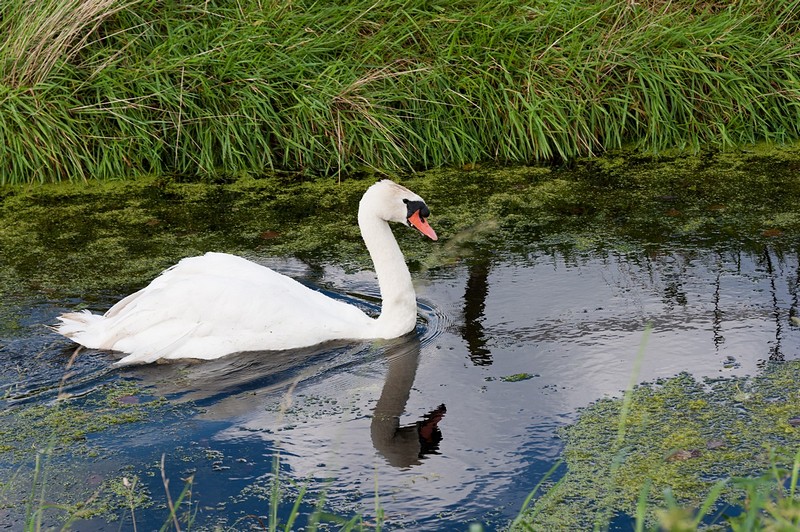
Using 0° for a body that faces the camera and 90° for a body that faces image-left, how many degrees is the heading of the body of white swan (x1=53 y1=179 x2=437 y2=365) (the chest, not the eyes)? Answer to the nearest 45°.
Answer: approximately 270°
